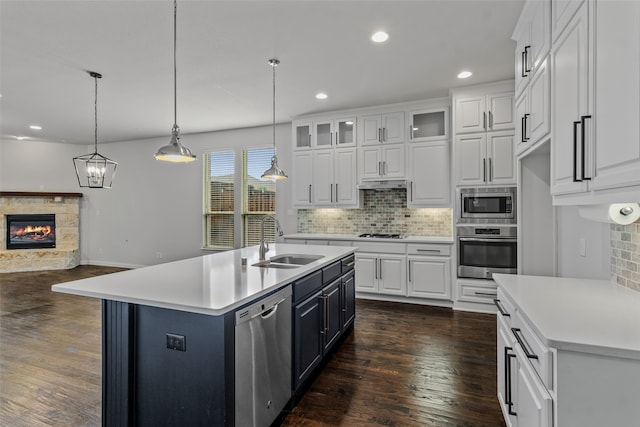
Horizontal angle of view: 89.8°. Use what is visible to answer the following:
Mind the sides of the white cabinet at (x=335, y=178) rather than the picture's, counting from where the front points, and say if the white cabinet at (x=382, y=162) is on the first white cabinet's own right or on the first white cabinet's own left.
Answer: on the first white cabinet's own left

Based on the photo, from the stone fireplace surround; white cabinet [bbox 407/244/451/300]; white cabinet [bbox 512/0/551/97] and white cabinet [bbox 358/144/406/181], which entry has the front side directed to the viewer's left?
white cabinet [bbox 512/0/551/97]

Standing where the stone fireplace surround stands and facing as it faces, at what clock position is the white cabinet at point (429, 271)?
The white cabinet is roughly at 11 o'clock from the stone fireplace surround.

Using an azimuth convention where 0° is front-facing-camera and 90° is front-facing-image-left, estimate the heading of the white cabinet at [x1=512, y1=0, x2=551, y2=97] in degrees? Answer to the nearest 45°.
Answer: approximately 90°

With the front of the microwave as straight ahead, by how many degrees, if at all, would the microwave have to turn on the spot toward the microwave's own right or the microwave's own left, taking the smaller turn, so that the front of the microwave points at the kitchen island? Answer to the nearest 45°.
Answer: approximately 45° to the microwave's own right

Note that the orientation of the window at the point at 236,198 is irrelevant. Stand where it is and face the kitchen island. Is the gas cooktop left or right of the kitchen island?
left
